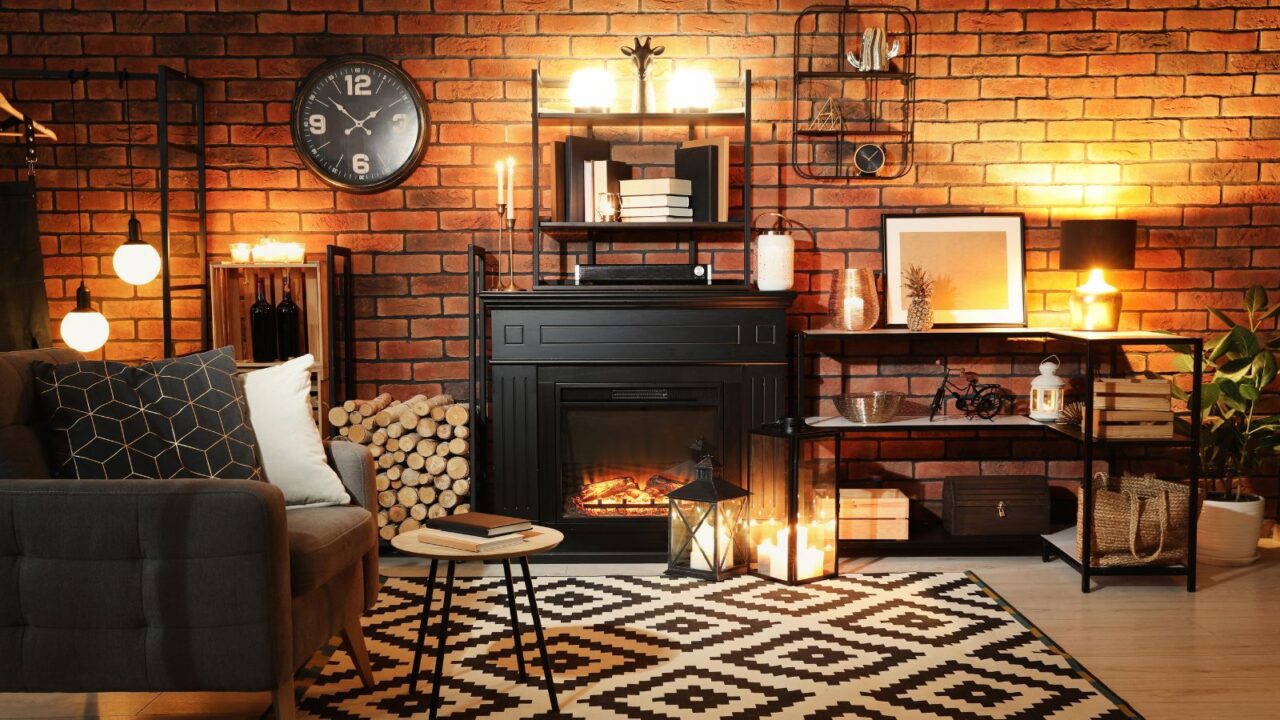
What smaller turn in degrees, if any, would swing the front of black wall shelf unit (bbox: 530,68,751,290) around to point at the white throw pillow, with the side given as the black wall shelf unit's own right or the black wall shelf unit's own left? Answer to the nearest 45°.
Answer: approximately 45° to the black wall shelf unit's own right

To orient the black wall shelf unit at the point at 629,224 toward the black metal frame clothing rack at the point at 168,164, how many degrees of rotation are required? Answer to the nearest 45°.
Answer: approximately 90° to its right

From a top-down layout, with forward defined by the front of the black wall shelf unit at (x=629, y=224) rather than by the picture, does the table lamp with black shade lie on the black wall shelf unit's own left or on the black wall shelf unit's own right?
on the black wall shelf unit's own left

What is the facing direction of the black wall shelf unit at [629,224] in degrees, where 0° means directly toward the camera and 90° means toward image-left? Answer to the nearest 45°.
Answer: approximately 0°

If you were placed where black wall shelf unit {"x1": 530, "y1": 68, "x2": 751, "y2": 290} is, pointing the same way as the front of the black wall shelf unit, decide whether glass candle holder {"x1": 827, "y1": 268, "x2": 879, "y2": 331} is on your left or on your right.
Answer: on your left

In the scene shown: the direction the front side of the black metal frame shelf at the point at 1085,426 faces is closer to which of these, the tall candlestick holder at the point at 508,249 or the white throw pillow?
the white throw pillow
